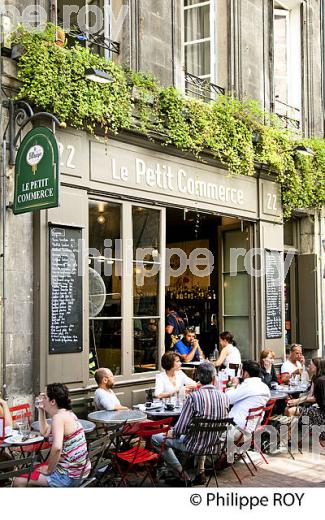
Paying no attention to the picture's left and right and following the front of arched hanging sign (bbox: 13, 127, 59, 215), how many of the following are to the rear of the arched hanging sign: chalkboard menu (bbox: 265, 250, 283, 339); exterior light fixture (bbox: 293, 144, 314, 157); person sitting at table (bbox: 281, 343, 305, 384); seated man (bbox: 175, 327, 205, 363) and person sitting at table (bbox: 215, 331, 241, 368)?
5

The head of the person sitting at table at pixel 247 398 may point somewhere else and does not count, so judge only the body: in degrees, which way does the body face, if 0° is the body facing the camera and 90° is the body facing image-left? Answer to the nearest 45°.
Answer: approximately 135°

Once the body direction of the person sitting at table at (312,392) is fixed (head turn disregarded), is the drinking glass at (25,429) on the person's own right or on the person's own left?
on the person's own left

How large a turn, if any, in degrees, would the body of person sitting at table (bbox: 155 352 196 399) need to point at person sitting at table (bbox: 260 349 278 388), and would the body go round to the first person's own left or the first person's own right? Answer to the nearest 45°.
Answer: approximately 90° to the first person's own left

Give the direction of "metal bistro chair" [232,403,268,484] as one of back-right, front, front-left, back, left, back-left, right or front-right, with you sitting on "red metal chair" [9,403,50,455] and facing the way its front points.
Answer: front-left

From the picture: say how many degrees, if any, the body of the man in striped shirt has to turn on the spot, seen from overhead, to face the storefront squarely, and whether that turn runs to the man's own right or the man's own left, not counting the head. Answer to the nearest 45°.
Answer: approximately 45° to the man's own right

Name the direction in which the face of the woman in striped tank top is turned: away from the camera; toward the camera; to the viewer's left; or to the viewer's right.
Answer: to the viewer's left

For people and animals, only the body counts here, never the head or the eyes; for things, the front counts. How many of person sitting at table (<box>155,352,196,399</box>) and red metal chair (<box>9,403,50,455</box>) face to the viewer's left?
0

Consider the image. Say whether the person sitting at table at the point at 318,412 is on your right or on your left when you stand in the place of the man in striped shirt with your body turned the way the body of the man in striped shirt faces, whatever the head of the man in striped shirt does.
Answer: on your right

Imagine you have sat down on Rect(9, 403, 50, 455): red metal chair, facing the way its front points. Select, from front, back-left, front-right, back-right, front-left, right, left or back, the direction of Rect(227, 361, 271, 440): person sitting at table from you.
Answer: front-left

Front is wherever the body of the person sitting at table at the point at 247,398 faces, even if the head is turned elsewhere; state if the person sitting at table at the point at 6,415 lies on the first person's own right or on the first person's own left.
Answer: on the first person's own left

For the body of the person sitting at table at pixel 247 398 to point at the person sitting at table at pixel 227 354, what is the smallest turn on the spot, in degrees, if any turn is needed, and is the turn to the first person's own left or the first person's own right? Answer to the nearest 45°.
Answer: approximately 45° to the first person's own right

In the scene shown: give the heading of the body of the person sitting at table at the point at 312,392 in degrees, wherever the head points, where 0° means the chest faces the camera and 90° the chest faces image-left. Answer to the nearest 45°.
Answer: approximately 90°

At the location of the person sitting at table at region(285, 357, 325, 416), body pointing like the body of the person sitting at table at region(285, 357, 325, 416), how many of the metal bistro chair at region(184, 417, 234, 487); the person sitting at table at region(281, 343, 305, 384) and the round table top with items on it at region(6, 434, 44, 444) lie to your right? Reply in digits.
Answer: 1

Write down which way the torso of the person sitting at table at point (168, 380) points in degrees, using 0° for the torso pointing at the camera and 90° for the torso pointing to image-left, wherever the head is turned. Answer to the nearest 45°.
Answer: approximately 315°
